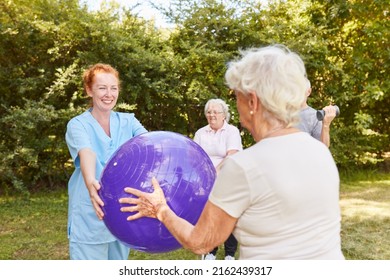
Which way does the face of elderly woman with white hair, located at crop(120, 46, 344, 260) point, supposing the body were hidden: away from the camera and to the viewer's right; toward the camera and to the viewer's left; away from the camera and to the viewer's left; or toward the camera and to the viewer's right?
away from the camera and to the viewer's left

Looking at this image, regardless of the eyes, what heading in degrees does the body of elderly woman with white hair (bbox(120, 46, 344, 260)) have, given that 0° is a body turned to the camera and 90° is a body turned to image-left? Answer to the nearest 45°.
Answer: approximately 135°

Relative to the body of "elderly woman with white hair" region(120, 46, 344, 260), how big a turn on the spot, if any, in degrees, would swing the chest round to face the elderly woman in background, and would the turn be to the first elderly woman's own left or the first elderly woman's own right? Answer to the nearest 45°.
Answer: approximately 45° to the first elderly woman's own right
